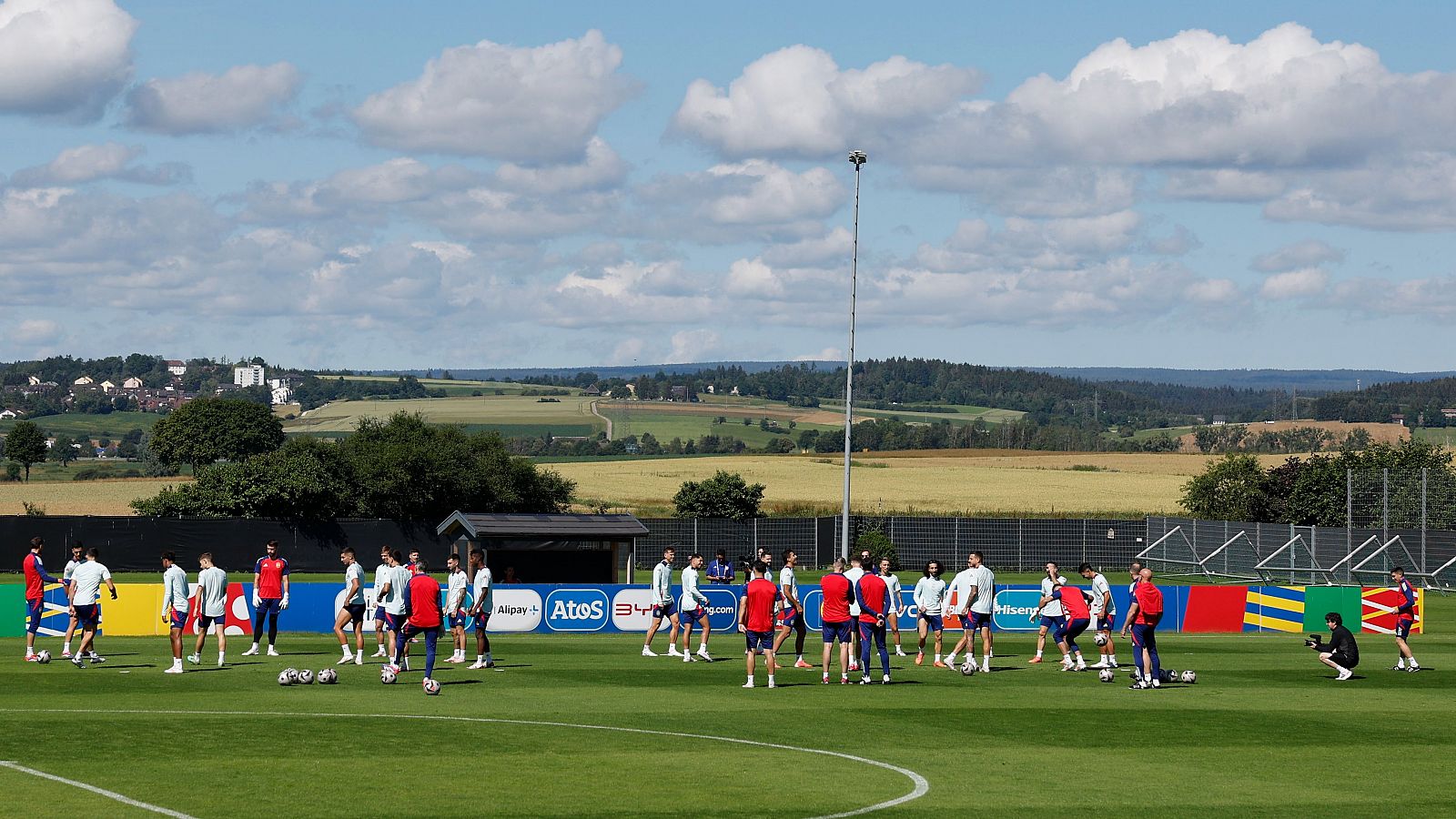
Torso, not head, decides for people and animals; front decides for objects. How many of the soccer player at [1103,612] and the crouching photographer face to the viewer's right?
0

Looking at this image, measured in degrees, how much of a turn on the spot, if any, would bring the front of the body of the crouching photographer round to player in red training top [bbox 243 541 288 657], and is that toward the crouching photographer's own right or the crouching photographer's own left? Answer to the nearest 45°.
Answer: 0° — they already face them

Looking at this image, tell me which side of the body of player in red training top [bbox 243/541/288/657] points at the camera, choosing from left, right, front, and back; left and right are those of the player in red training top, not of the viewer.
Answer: front

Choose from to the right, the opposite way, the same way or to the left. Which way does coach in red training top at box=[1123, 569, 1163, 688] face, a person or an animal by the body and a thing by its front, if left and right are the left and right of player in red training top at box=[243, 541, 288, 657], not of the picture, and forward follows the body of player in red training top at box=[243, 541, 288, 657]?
the opposite way

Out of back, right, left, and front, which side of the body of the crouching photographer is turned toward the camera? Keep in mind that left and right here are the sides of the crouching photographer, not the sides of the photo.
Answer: left

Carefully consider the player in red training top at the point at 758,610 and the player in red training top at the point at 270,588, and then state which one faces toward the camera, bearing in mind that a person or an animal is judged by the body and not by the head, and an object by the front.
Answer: the player in red training top at the point at 270,588

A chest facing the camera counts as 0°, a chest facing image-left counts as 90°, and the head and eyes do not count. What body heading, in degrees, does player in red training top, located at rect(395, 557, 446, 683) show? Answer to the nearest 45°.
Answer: approximately 180°

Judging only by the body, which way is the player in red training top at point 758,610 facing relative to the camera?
away from the camera

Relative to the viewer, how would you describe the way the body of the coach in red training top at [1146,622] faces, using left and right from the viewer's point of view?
facing away from the viewer and to the left of the viewer

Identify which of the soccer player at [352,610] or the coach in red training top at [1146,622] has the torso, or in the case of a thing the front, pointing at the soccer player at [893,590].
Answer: the coach in red training top

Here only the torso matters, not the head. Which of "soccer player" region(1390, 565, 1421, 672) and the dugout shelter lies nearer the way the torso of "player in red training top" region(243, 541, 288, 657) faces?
the soccer player

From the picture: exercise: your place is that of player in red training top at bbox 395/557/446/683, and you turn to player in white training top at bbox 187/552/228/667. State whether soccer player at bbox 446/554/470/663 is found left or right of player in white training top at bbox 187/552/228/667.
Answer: right

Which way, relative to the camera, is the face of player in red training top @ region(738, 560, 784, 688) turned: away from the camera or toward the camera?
away from the camera

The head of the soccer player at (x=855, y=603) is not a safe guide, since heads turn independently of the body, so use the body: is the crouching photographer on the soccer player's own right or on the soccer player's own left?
on the soccer player's own right

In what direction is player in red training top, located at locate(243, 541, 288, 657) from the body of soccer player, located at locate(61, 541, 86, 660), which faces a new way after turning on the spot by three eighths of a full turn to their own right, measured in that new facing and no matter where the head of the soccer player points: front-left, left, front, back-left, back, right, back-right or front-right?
back

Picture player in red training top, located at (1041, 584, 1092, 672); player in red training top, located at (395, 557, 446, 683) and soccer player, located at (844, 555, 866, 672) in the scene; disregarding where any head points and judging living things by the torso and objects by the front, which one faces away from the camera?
player in red training top, located at (395, 557, 446, 683)
